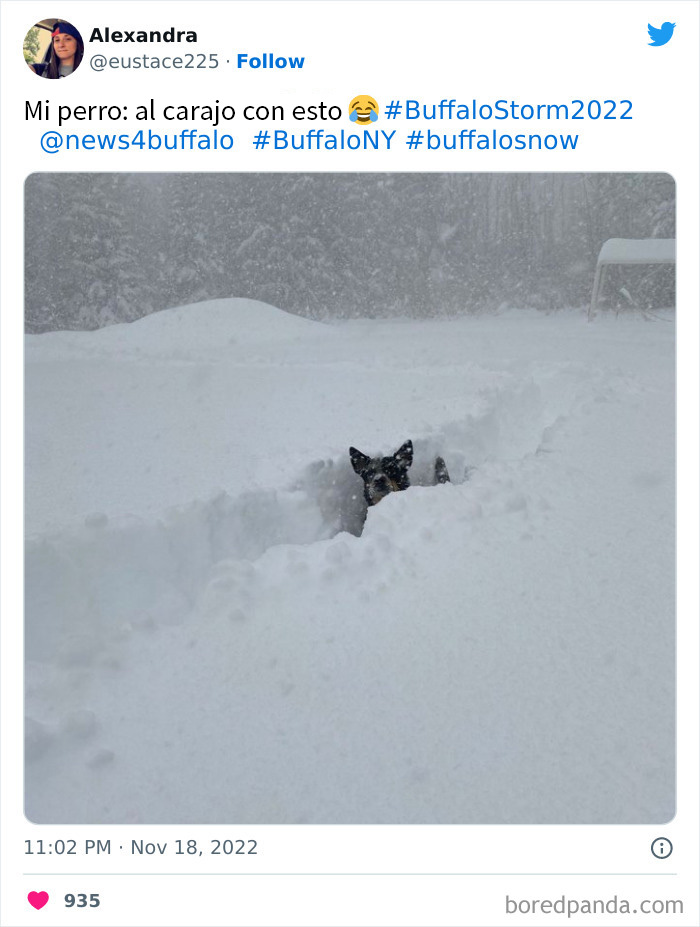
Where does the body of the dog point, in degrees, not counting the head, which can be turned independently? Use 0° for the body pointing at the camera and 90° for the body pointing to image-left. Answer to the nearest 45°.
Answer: approximately 45°
